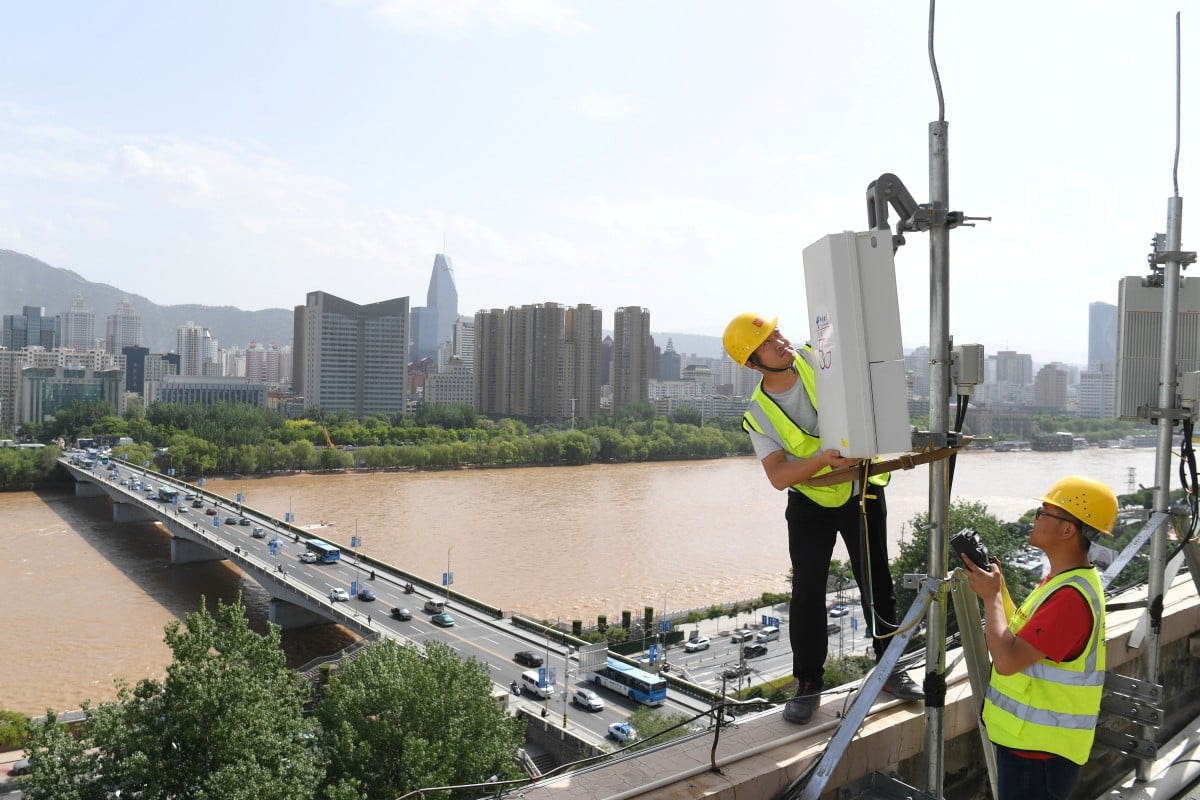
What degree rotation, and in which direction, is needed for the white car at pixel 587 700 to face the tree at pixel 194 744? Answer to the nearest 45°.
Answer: approximately 90° to its right

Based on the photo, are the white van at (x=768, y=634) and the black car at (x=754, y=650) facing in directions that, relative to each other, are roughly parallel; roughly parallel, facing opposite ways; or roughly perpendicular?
roughly parallel

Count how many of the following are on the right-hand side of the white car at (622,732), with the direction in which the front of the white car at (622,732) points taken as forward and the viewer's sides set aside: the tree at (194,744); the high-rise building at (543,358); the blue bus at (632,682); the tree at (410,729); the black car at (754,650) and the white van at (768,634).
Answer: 2

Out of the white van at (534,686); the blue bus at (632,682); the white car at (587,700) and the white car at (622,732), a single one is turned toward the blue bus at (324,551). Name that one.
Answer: the blue bus at (632,682)

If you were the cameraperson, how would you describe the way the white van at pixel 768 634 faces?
facing the viewer and to the left of the viewer

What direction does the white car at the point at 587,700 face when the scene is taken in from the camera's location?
facing the viewer and to the right of the viewer

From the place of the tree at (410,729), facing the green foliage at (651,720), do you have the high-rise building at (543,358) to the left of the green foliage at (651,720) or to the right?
left
